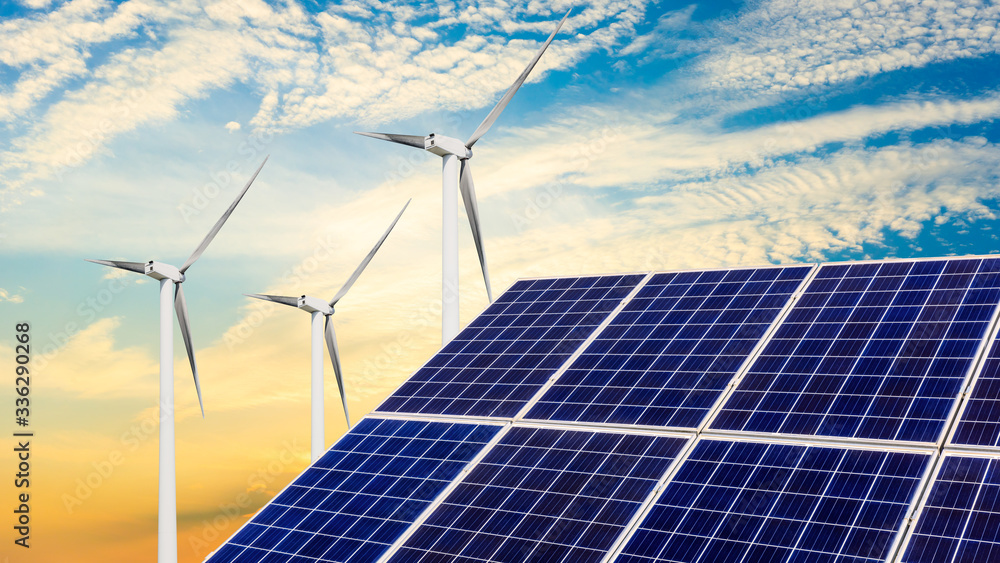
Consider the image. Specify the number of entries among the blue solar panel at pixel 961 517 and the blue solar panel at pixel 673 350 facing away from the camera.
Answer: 0

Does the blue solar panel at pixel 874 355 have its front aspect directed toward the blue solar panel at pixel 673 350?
no

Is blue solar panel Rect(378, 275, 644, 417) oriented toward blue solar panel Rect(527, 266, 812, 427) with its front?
no

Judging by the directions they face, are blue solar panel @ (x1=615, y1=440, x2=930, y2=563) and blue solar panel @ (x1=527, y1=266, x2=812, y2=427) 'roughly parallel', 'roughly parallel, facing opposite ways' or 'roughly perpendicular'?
roughly parallel

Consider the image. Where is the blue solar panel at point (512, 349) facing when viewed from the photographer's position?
facing the viewer and to the left of the viewer

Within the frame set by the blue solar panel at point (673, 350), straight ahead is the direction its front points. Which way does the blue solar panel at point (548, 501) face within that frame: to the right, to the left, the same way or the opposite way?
the same way

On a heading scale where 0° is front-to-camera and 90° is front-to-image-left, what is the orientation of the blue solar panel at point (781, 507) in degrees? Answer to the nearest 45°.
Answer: approximately 45°

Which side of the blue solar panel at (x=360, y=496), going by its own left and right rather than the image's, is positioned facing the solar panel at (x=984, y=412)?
left

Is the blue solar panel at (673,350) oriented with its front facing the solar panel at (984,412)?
no

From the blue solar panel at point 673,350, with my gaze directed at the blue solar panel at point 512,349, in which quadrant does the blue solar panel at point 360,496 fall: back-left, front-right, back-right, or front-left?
front-left

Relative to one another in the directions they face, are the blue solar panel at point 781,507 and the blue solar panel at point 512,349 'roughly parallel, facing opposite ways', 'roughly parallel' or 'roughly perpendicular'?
roughly parallel

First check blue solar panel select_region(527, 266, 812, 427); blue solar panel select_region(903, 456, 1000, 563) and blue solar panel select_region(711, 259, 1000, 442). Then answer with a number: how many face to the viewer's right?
0

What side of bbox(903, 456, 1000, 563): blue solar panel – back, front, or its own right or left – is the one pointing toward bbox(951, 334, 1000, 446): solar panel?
back

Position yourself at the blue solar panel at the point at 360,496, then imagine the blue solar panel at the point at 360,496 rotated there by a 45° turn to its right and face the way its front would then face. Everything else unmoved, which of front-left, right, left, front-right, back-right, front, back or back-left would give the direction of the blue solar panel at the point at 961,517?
back-left

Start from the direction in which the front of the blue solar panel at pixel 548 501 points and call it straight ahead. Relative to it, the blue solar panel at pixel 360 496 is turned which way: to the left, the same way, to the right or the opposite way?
the same way

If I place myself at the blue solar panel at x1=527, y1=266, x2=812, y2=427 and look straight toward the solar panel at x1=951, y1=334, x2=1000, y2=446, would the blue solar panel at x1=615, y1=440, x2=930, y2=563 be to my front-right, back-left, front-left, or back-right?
front-right

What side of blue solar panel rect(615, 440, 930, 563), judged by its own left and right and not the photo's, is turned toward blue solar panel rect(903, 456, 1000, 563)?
left

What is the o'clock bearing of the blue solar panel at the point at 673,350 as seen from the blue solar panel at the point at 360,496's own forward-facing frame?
the blue solar panel at the point at 673,350 is roughly at 8 o'clock from the blue solar panel at the point at 360,496.

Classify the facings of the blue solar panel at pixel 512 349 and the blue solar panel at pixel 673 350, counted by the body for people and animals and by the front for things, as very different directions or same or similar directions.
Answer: same or similar directions

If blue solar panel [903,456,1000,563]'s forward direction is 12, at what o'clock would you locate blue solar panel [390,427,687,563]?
blue solar panel [390,427,687,563] is roughly at 2 o'clock from blue solar panel [903,456,1000,563].

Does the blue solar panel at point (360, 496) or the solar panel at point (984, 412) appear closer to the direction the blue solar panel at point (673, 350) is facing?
the blue solar panel

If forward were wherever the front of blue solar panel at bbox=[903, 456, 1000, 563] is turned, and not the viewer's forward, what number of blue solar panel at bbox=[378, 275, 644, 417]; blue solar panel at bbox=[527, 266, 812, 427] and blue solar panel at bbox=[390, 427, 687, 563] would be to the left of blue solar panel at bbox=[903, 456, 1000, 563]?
0
